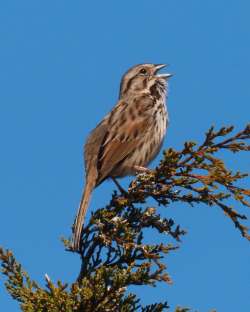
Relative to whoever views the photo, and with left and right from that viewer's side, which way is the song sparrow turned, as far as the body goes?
facing to the right of the viewer
